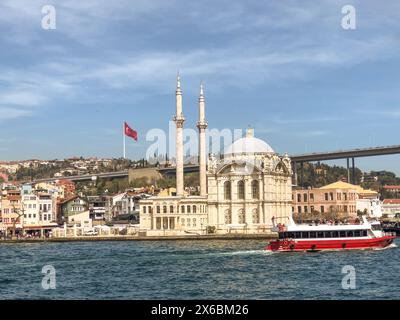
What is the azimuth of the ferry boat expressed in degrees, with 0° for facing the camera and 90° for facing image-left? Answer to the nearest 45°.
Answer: approximately 270°
